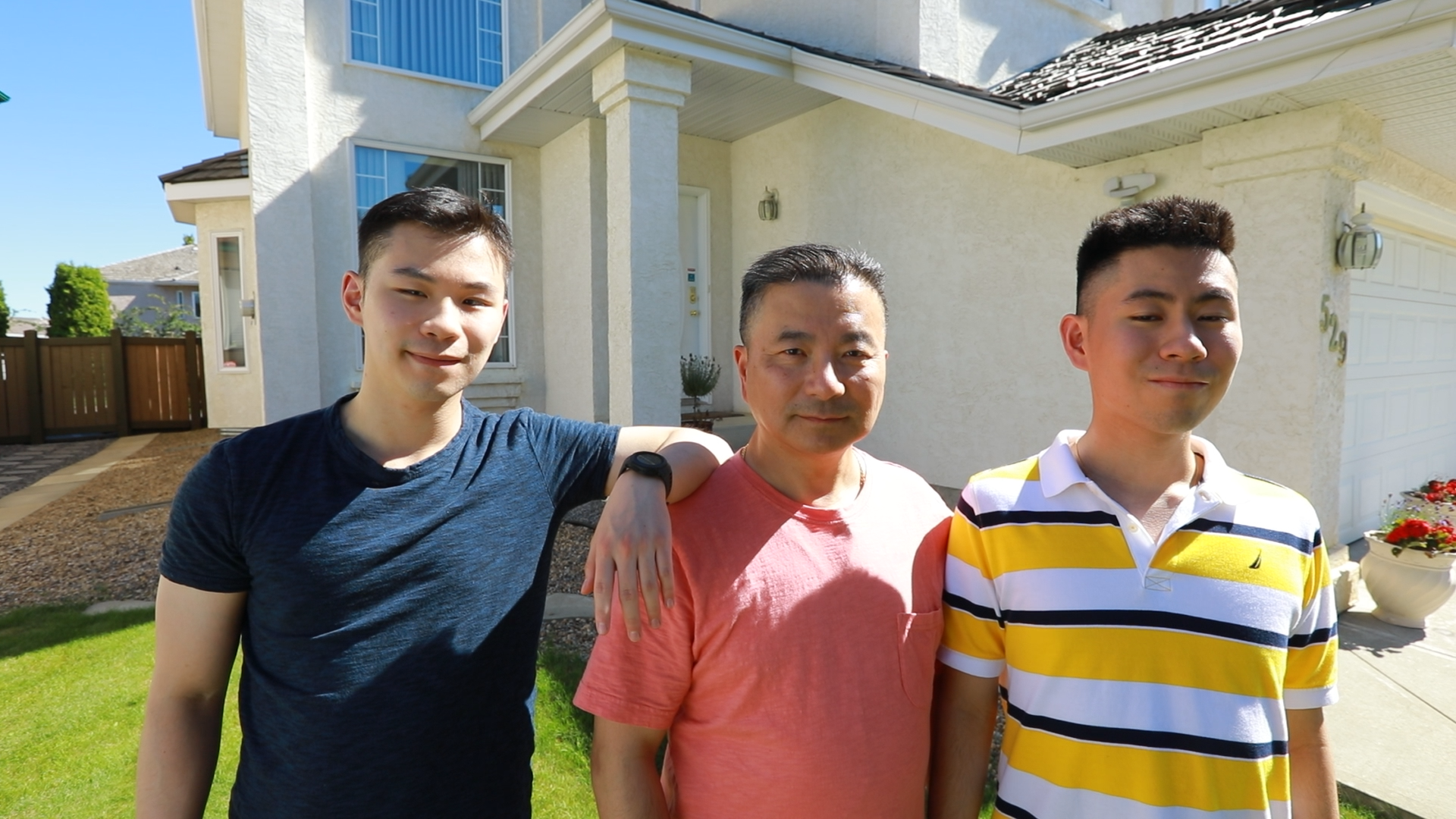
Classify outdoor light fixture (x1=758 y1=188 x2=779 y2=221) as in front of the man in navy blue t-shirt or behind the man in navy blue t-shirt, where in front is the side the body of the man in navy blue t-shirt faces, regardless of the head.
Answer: behind

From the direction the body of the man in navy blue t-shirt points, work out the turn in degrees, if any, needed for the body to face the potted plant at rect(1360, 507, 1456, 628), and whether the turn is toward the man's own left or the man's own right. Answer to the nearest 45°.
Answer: approximately 90° to the man's own left

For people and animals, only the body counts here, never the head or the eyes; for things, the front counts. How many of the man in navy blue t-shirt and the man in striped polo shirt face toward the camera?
2

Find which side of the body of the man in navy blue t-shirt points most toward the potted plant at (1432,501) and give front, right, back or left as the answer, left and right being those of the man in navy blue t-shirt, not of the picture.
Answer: left

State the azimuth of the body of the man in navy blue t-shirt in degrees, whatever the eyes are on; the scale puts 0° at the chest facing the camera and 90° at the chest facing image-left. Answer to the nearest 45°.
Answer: approximately 0°

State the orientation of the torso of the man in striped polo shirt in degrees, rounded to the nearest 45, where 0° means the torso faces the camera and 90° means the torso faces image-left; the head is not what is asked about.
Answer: approximately 0°

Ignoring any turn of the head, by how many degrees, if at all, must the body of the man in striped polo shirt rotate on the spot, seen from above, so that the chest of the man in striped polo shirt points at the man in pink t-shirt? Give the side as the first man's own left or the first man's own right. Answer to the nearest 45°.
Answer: approximately 45° to the first man's own right

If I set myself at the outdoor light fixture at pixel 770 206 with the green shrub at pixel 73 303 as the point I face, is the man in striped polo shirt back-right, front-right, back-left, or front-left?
back-left

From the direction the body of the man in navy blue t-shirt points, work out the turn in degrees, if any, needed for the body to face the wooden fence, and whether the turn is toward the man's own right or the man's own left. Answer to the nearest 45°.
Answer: approximately 180°

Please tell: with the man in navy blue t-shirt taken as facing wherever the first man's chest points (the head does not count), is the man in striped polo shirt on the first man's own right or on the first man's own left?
on the first man's own left
